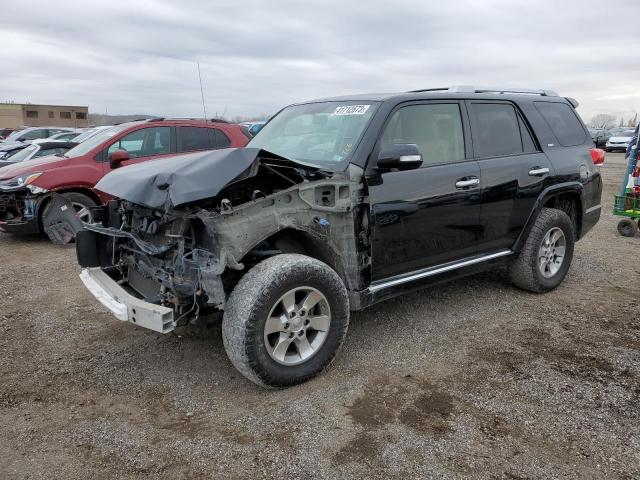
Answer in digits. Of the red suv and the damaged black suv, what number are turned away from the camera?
0

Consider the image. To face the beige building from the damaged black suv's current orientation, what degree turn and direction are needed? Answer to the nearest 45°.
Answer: approximately 90° to its right

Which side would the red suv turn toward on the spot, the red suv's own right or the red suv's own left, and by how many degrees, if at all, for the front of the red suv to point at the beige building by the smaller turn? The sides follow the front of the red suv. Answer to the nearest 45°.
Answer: approximately 135° to the red suv's own right

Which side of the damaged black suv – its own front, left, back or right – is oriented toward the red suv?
right

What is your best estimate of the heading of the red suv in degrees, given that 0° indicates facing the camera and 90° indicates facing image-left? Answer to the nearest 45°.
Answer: approximately 45°

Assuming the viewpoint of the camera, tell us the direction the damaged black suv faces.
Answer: facing the viewer and to the left of the viewer

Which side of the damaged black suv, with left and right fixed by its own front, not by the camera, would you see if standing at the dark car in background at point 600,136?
back

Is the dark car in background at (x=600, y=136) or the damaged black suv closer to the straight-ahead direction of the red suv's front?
the damaged black suv

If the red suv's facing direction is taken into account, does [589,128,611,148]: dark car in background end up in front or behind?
behind
